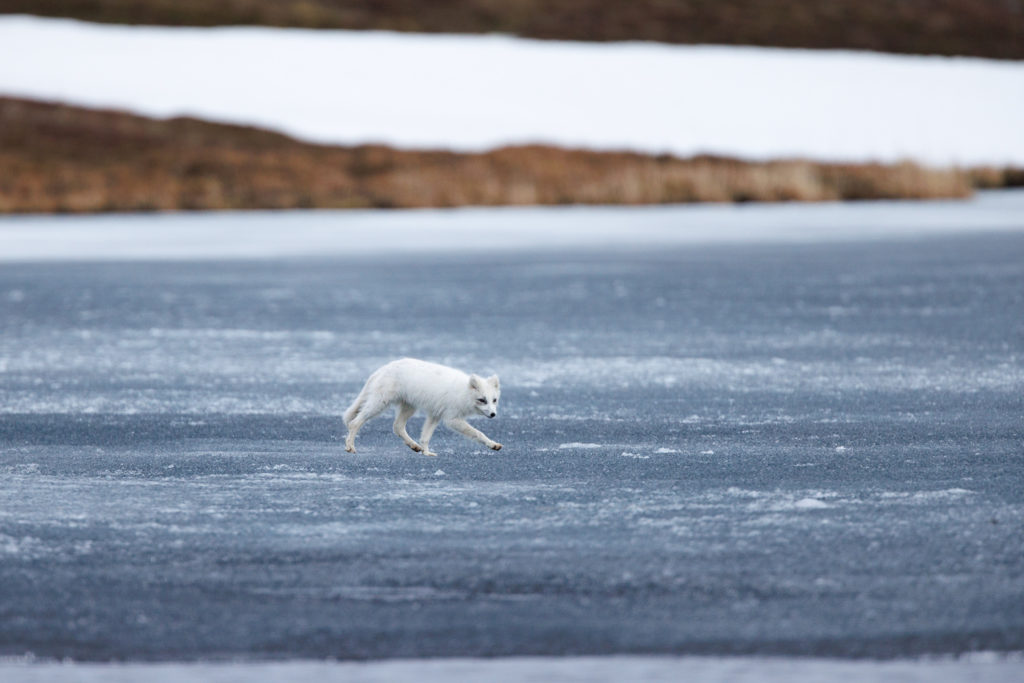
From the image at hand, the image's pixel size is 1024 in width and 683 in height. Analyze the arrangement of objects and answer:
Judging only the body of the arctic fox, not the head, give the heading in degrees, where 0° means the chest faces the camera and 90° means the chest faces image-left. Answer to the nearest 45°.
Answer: approximately 270°
